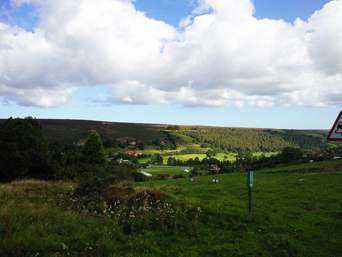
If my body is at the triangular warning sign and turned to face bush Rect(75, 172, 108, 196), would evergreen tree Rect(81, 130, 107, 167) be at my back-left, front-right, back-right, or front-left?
front-right

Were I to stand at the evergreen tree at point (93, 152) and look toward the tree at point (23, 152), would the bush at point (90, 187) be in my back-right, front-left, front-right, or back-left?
front-left

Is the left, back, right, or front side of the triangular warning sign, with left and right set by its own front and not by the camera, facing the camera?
front

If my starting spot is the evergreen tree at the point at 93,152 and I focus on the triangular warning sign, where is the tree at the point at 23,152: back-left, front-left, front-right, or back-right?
front-right

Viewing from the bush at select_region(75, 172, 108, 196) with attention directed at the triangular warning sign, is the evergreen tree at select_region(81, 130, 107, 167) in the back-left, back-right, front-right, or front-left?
back-left

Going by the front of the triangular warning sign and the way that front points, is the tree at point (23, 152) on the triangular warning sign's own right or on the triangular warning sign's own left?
on the triangular warning sign's own right

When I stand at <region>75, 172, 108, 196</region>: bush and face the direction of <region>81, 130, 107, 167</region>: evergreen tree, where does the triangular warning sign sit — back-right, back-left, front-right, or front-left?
back-right

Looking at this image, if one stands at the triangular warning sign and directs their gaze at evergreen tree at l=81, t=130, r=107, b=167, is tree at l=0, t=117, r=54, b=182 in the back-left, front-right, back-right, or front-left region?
front-left

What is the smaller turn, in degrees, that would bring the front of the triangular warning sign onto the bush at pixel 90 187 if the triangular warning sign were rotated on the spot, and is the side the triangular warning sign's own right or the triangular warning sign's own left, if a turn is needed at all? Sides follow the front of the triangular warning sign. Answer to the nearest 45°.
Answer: approximately 90° to the triangular warning sign's own right
